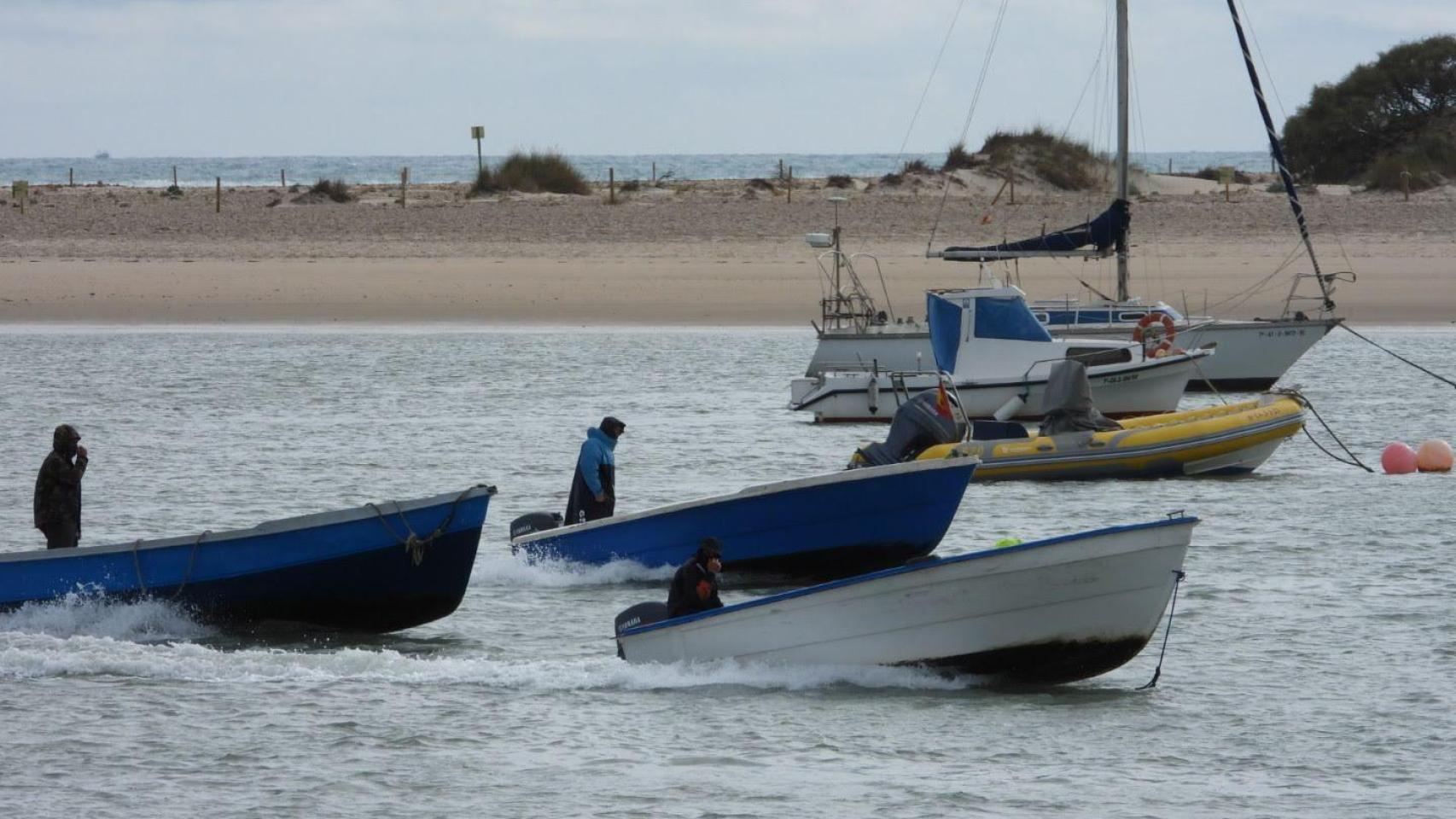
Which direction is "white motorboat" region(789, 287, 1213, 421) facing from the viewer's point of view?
to the viewer's right

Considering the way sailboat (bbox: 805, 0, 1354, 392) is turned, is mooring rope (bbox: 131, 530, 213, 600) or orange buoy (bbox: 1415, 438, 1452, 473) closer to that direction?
the orange buoy

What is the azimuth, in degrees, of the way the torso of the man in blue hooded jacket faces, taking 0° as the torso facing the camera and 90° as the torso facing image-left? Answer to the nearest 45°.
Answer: approximately 270°

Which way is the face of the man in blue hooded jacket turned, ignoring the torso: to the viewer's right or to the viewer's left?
to the viewer's right

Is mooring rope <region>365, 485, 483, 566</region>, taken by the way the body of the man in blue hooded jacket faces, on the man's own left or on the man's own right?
on the man's own right

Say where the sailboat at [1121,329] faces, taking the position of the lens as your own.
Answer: facing to the right of the viewer

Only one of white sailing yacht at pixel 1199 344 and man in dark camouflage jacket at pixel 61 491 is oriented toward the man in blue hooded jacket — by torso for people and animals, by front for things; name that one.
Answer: the man in dark camouflage jacket

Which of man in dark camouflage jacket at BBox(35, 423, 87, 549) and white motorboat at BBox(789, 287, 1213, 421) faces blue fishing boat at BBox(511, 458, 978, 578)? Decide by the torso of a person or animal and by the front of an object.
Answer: the man in dark camouflage jacket

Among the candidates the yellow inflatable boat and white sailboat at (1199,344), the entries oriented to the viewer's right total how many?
2

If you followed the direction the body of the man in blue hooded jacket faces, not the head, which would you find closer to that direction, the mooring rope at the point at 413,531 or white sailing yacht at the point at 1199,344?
the white sailing yacht
